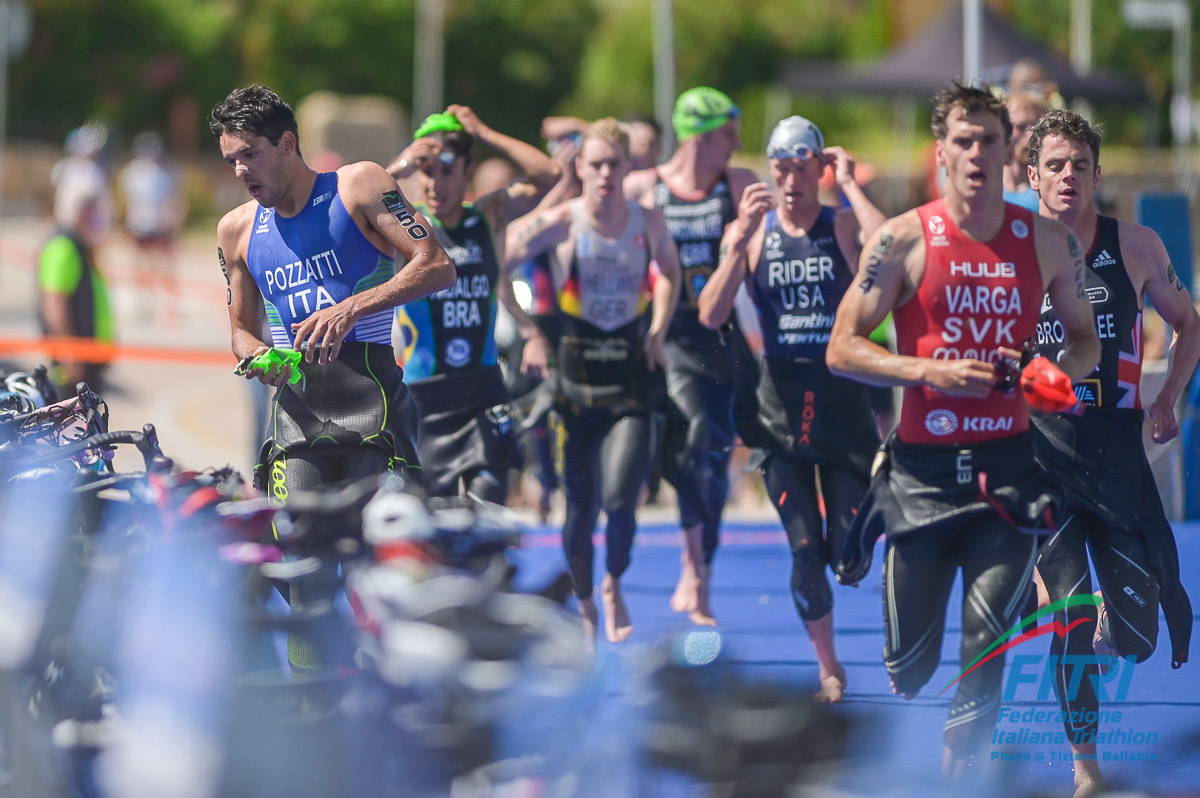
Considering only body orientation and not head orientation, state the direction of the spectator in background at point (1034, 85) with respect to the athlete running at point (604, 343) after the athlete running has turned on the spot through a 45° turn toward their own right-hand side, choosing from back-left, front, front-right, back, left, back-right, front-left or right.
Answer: back

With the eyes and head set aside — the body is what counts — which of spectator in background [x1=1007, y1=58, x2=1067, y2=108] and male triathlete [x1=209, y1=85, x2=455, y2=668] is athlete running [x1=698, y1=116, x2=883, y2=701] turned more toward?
the male triathlete

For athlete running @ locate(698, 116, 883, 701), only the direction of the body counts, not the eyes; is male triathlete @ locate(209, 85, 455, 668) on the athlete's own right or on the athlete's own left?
on the athlete's own right

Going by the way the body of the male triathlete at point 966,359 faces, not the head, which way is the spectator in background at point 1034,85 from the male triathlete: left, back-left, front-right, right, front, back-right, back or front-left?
back

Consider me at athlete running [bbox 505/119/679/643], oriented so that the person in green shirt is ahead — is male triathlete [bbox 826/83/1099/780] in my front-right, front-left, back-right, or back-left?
back-left

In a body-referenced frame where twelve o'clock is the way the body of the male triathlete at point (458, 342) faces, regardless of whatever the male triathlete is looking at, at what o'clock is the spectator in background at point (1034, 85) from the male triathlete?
The spectator in background is roughly at 8 o'clock from the male triathlete.

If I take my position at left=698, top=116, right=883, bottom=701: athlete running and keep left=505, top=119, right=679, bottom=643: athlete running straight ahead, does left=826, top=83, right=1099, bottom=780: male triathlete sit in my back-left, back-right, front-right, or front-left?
back-left

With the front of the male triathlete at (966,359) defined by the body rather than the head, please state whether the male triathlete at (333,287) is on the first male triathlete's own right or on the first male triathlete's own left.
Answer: on the first male triathlete's own right

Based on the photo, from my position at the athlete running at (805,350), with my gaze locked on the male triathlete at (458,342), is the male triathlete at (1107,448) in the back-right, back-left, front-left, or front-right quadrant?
back-left
